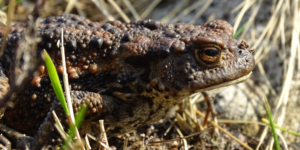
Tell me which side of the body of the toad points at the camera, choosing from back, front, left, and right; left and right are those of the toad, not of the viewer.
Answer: right

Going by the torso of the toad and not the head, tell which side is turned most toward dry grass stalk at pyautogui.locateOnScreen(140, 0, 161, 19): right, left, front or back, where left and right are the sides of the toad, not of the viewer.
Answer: left

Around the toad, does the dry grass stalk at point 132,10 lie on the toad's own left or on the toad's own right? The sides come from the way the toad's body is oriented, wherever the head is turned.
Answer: on the toad's own left
